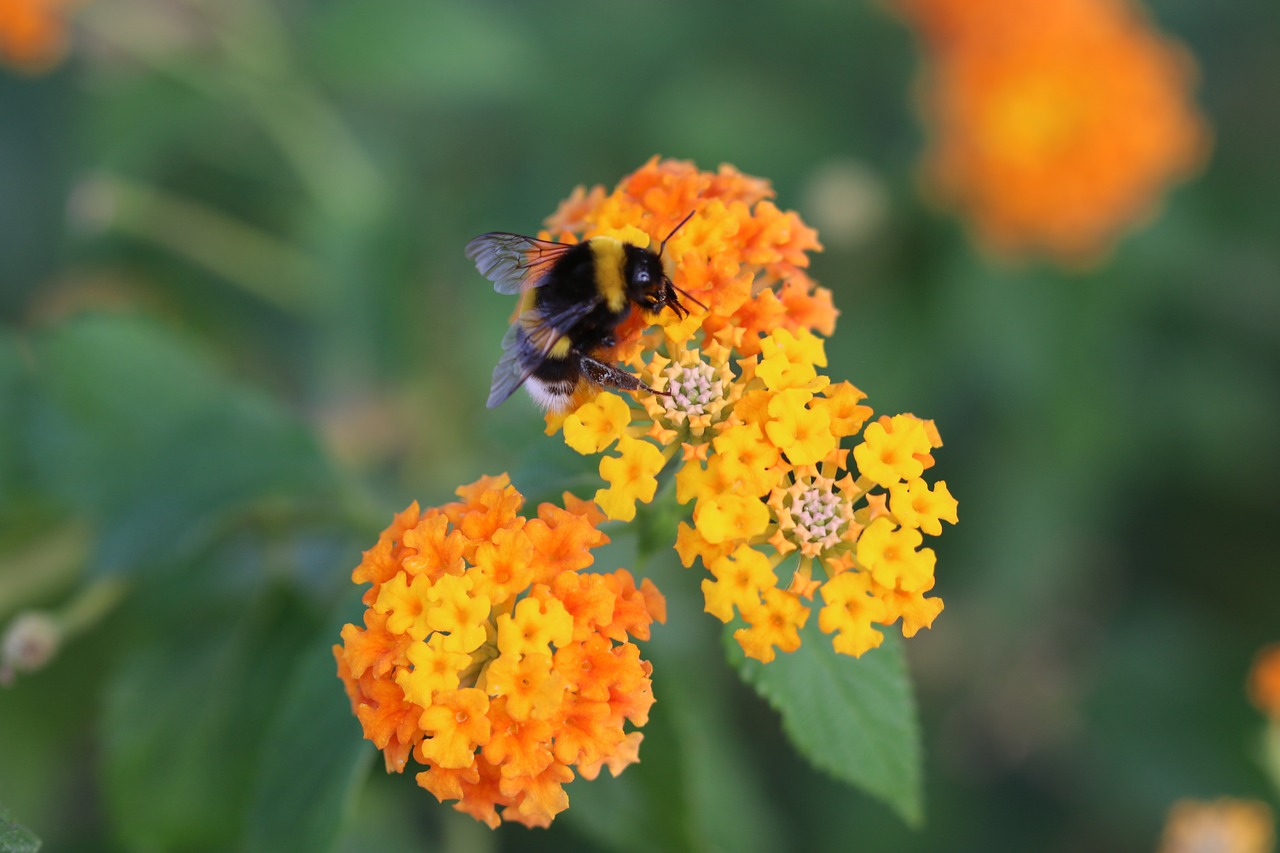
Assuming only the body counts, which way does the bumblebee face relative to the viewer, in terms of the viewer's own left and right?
facing to the right of the viewer

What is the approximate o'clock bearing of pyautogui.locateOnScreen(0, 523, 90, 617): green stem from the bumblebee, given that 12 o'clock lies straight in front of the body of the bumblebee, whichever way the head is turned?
The green stem is roughly at 8 o'clock from the bumblebee.

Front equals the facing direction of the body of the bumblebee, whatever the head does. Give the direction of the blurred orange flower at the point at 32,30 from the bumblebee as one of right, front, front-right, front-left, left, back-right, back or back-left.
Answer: back-left
